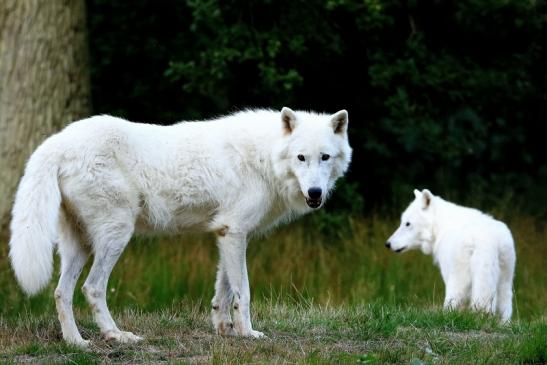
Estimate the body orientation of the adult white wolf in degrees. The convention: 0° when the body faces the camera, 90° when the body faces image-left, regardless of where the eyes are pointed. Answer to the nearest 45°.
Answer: approximately 270°

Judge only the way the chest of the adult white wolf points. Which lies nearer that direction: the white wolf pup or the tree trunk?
the white wolf pup

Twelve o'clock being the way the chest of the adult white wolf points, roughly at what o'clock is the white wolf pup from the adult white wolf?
The white wolf pup is roughly at 11 o'clock from the adult white wolf.

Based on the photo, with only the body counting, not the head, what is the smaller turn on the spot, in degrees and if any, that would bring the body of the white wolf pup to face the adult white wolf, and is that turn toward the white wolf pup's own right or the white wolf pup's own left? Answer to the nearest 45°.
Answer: approximately 90° to the white wolf pup's own left

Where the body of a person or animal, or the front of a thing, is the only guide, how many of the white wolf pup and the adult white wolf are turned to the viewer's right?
1

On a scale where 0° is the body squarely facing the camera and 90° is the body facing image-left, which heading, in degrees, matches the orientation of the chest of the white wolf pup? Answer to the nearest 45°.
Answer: approximately 135°

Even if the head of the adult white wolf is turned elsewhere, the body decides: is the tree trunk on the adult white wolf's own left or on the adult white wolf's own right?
on the adult white wolf's own left
